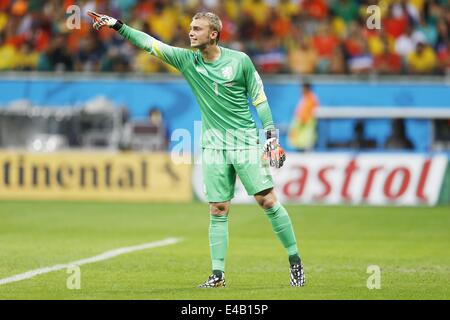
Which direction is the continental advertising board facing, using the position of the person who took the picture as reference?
facing the viewer

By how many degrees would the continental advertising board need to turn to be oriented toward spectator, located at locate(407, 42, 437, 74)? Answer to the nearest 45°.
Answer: approximately 90° to its left

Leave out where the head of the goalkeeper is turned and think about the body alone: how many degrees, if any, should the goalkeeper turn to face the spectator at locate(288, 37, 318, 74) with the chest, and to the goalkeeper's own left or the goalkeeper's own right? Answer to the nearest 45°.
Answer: approximately 135° to the goalkeeper's own right

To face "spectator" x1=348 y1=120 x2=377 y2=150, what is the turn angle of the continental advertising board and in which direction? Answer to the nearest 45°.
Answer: approximately 90° to its left

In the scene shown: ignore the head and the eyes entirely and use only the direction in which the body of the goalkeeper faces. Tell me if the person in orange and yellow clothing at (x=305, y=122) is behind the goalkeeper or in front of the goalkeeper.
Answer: behind

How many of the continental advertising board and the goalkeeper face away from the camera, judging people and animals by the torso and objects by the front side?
0

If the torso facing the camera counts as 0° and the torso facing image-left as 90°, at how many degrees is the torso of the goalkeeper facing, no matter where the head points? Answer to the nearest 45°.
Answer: approximately 45°

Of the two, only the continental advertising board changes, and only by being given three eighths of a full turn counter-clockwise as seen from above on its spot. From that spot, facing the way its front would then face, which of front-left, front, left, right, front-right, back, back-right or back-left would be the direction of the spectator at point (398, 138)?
front-right

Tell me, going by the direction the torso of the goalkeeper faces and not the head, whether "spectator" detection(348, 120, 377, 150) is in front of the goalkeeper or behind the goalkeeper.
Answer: behind
